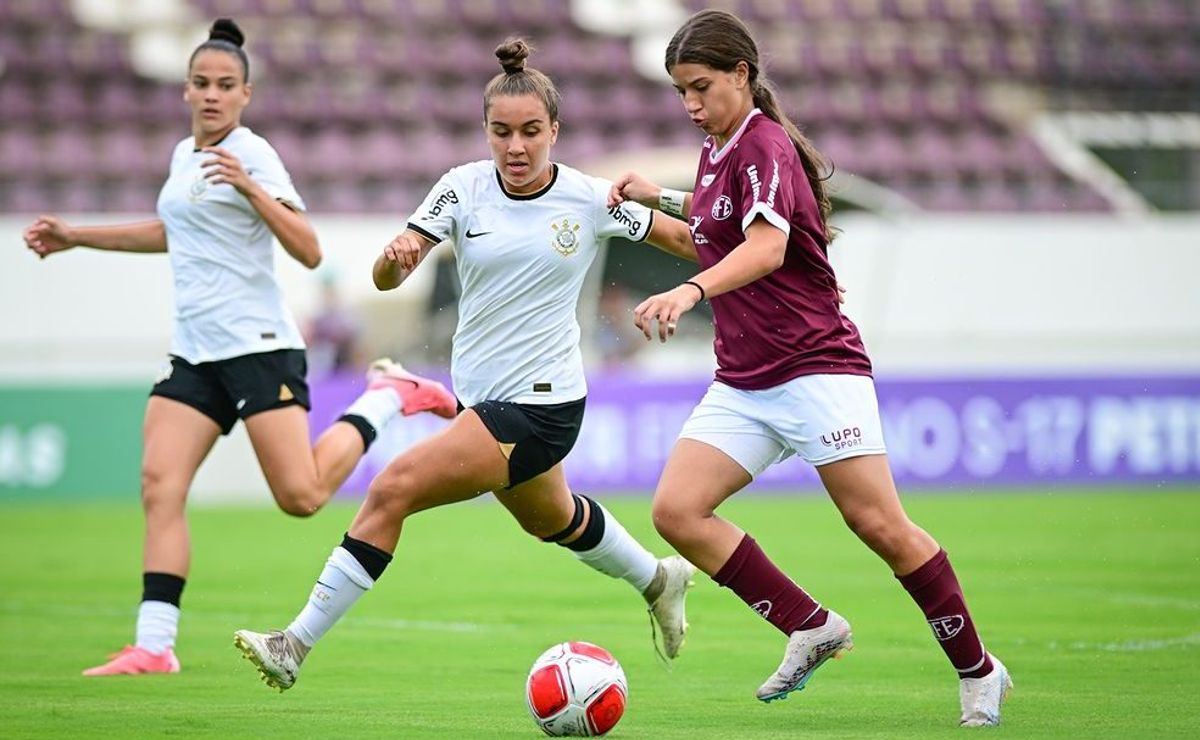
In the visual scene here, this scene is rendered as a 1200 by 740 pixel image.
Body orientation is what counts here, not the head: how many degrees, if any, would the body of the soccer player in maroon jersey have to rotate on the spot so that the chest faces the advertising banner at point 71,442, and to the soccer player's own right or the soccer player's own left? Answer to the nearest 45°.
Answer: approximately 90° to the soccer player's own right

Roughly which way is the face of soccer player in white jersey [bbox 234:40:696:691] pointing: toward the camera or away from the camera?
toward the camera

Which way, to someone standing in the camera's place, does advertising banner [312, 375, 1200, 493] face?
facing the viewer

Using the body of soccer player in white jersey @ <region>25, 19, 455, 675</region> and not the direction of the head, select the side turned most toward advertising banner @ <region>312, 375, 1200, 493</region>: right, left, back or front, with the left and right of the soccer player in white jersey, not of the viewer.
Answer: back

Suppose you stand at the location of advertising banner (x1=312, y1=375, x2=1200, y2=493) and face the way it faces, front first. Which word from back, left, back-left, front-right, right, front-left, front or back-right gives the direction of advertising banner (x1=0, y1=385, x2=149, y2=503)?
right

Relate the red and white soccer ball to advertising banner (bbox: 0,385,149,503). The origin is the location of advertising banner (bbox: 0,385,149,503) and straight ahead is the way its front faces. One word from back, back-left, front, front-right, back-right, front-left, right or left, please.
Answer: front

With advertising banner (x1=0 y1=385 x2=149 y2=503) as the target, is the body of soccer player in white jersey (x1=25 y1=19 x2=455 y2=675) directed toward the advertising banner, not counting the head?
no

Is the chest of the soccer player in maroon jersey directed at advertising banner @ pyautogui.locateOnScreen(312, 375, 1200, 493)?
no

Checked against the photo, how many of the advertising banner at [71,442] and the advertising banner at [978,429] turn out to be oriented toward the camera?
2

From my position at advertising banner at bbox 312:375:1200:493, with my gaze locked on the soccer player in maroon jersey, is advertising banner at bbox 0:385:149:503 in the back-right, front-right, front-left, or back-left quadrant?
front-right

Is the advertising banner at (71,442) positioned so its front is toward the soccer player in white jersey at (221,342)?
yes

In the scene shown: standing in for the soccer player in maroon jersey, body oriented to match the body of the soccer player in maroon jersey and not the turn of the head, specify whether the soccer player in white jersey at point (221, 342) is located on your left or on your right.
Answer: on your right

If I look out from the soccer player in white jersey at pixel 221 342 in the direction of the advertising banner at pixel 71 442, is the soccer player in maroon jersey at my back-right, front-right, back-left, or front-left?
back-right

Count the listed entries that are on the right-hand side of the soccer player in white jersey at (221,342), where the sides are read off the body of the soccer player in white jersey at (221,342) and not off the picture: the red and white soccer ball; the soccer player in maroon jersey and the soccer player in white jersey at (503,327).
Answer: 0
